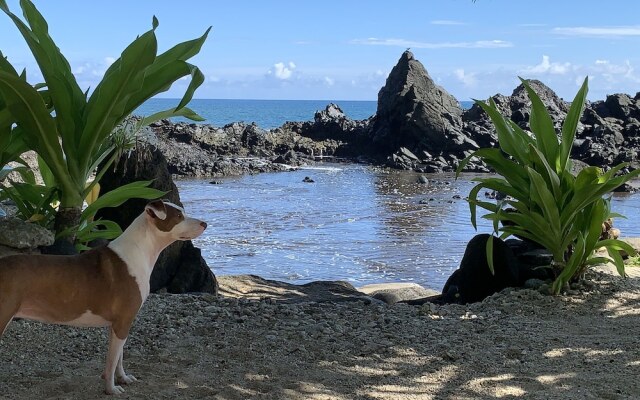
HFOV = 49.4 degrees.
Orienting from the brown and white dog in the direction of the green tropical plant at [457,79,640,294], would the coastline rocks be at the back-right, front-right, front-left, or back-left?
front-left

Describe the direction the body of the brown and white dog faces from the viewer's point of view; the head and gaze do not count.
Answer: to the viewer's right

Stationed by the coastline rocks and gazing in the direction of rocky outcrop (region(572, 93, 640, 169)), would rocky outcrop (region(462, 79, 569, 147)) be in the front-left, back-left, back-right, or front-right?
front-left

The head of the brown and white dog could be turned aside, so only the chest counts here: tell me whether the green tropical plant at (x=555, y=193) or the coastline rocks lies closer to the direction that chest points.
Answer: the green tropical plant

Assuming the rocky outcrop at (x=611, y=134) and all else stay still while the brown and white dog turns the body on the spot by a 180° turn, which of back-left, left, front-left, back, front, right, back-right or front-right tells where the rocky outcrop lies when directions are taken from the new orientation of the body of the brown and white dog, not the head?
back-right

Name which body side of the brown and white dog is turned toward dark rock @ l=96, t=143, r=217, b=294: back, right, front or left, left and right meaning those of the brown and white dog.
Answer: left

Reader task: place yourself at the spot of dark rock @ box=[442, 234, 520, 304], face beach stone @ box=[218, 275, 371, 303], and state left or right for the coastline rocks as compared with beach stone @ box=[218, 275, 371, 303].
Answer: right
